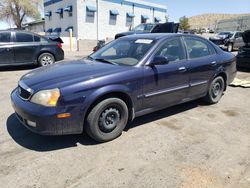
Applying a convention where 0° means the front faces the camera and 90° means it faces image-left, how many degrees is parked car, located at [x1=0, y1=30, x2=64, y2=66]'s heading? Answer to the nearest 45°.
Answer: approximately 90°

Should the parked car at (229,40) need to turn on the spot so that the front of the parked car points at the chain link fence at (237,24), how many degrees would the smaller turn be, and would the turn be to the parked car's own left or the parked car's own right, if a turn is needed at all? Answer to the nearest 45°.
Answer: approximately 135° to the parked car's own right

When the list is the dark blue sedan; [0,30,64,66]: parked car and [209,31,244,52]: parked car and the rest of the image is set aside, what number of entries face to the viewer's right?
0

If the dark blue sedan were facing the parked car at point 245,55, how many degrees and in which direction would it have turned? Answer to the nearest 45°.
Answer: approximately 180°

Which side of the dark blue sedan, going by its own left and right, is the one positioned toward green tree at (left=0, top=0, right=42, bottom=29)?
right

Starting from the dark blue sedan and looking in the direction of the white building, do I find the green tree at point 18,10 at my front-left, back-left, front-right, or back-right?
front-left

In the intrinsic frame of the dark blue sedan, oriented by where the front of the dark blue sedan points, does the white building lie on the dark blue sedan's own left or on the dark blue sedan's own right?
on the dark blue sedan's own right

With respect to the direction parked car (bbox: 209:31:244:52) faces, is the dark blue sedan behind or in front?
in front

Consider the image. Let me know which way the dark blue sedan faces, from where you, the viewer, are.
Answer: facing the viewer and to the left of the viewer

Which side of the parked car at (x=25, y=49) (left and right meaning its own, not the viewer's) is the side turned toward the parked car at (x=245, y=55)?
back

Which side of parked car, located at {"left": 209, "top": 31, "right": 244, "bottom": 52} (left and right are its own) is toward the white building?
right

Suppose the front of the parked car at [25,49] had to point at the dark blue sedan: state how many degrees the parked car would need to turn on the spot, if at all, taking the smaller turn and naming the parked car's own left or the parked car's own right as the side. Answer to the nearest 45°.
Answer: approximately 90° to the parked car's own left
